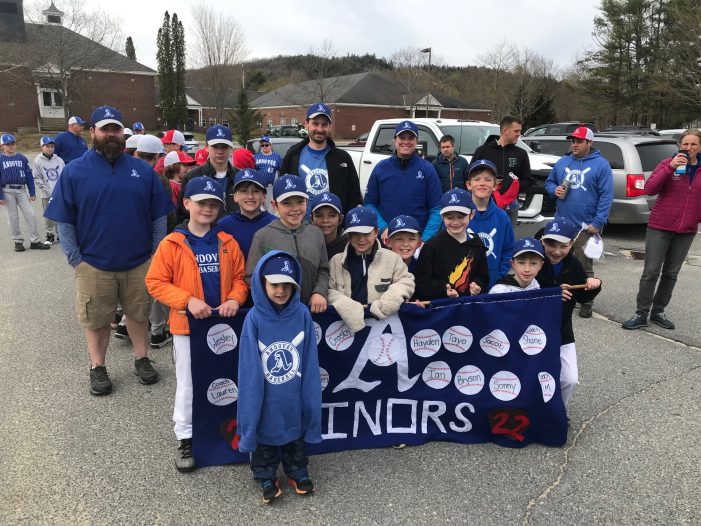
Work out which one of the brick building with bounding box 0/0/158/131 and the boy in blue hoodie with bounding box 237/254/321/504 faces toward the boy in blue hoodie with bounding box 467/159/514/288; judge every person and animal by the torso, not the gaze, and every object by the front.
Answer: the brick building

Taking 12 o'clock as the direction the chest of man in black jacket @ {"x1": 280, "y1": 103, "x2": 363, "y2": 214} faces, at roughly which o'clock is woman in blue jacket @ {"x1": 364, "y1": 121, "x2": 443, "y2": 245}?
The woman in blue jacket is roughly at 9 o'clock from the man in black jacket.

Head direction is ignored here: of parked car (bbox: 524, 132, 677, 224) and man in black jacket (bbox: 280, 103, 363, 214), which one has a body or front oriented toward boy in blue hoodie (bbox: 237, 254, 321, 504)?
the man in black jacket

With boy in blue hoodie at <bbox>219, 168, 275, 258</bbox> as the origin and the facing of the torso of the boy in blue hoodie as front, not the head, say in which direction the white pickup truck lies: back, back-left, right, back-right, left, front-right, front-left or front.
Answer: back-left

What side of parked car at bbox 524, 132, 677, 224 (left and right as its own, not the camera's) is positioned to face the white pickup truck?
left

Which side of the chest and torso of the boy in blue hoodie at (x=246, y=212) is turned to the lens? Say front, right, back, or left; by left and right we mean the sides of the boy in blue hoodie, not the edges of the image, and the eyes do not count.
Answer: front

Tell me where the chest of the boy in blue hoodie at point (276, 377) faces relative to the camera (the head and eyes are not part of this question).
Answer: toward the camera

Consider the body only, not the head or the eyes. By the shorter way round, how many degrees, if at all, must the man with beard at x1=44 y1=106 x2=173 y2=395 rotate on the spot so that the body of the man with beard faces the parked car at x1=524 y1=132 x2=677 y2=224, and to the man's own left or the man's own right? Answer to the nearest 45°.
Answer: approximately 90° to the man's own left

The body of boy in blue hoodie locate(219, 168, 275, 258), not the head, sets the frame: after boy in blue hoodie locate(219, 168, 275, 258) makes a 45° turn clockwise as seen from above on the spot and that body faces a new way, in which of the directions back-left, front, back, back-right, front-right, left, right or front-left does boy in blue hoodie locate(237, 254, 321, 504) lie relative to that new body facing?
front-left

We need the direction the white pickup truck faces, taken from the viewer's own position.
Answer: facing the viewer and to the right of the viewer
